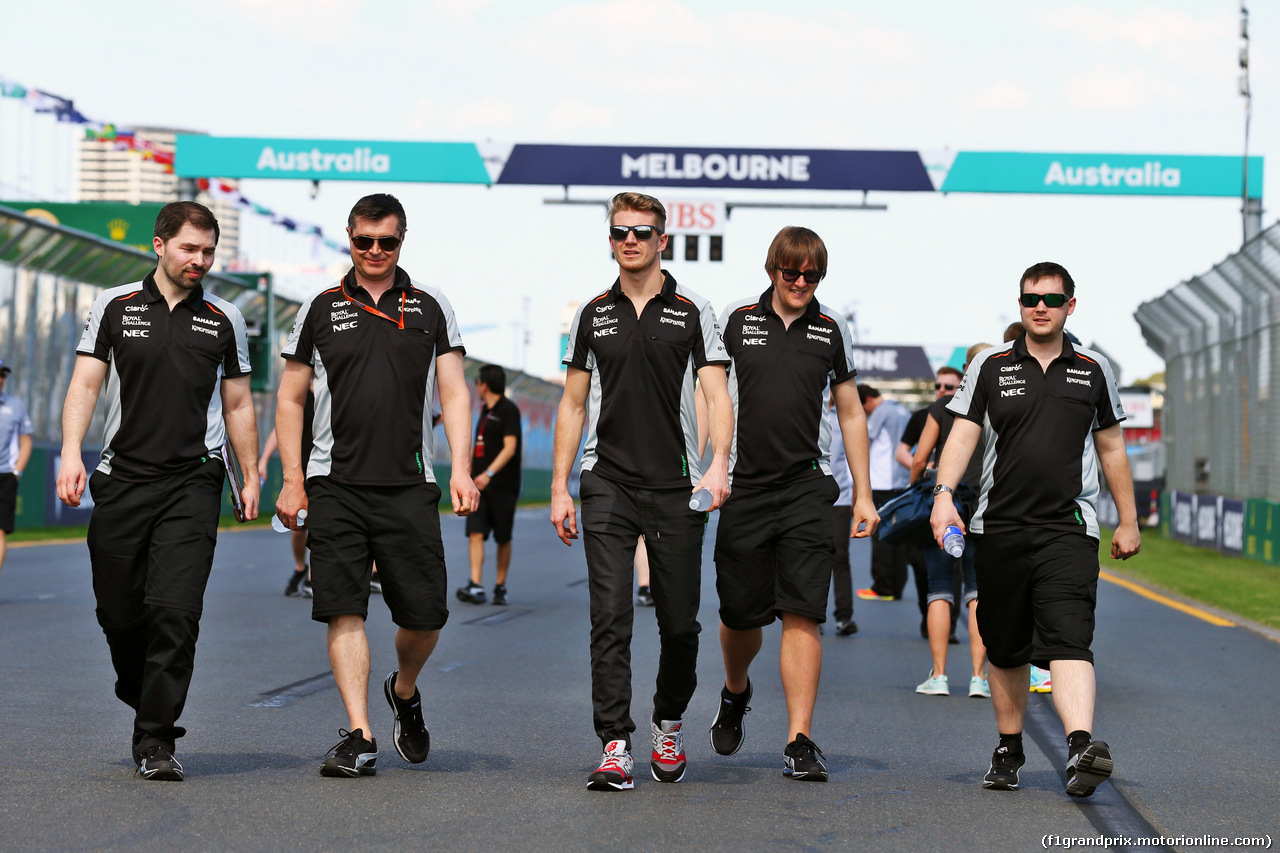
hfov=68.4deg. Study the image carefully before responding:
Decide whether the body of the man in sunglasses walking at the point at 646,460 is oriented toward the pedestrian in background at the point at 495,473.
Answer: no

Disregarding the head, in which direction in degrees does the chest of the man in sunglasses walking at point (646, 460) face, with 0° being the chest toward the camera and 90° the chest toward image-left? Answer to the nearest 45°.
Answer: approximately 0°

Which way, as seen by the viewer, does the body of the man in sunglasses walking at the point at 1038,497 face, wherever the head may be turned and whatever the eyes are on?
toward the camera

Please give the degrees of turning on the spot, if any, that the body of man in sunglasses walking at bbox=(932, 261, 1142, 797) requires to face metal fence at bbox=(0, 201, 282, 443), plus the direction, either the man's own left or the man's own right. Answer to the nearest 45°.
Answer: approximately 135° to the man's own right

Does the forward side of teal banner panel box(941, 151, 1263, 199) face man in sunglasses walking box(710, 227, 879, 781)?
yes

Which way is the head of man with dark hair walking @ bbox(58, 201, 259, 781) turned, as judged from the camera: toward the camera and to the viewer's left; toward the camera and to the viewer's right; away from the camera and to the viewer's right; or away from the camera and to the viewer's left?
toward the camera and to the viewer's right

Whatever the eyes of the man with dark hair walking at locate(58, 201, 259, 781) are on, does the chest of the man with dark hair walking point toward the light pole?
no

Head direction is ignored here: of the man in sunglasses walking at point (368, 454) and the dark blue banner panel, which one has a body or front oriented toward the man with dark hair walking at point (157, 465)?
the dark blue banner panel

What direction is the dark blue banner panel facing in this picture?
toward the camera

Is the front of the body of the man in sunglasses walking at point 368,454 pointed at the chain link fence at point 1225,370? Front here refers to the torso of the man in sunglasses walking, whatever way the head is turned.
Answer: no

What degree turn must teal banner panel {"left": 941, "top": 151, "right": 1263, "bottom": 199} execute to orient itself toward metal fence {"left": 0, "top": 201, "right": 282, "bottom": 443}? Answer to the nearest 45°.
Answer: approximately 45° to its right

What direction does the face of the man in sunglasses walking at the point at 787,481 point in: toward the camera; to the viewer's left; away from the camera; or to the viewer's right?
toward the camera

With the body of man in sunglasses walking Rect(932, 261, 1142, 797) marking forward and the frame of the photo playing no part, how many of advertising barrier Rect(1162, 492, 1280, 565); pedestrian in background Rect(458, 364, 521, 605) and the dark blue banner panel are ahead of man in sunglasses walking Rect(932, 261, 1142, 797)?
0

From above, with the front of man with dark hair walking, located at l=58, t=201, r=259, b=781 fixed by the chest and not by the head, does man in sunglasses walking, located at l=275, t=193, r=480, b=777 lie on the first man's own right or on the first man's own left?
on the first man's own left

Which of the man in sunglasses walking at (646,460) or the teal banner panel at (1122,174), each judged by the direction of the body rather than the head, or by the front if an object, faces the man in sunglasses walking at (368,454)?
the teal banner panel

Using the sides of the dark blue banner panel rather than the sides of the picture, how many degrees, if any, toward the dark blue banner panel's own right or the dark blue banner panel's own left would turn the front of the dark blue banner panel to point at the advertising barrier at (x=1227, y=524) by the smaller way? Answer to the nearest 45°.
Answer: approximately 45° to the dark blue banner panel's own left

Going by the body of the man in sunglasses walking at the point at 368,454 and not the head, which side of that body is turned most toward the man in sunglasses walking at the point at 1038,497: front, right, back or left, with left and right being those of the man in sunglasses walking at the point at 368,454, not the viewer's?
left

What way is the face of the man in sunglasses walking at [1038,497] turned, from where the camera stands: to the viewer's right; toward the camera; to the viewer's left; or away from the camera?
toward the camera

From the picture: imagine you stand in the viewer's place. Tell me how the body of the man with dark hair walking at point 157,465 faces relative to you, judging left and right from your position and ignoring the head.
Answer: facing the viewer
